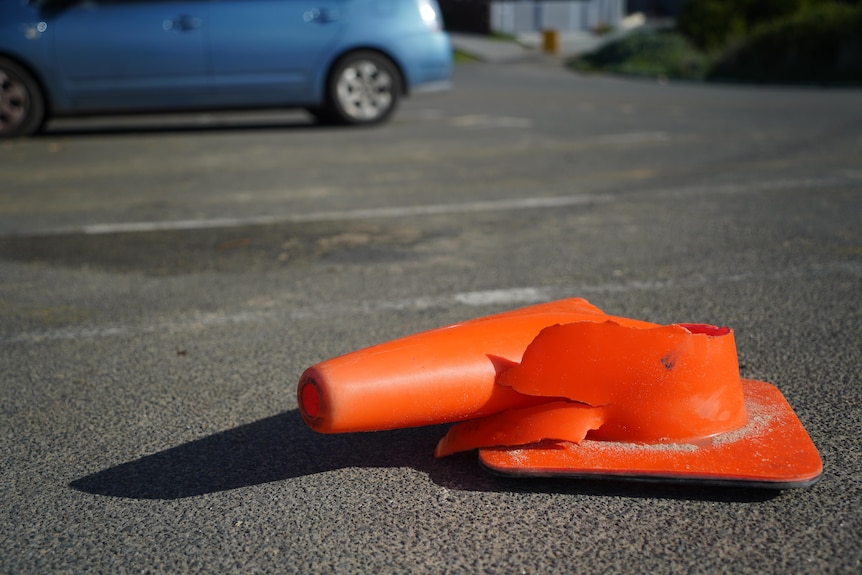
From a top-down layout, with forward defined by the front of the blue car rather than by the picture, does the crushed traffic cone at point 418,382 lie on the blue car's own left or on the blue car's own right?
on the blue car's own left

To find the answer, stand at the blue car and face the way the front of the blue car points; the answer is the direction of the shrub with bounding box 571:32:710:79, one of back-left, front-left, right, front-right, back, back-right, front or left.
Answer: back-right

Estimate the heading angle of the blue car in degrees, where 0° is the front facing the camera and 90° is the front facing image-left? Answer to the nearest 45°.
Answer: approximately 90°

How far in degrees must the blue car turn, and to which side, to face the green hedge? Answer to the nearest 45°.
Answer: approximately 135° to its right

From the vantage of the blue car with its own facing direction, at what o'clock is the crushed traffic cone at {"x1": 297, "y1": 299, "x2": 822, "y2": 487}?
The crushed traffic cone is roughly at 9 o'clock from the blue car.

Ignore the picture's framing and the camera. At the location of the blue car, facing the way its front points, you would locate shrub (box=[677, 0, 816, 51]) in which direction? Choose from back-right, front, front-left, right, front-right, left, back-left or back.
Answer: back-right

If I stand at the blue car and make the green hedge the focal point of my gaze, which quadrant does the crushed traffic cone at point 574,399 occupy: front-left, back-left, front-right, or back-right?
back-right
